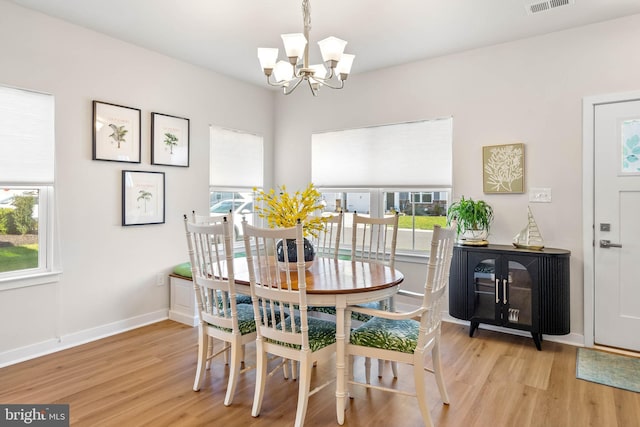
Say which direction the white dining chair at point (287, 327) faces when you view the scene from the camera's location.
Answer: facing away from the viewer and to the right of the viewer

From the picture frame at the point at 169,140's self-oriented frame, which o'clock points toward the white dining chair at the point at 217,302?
The white dining chair is roughly at 1 o'clock from the picture frame.

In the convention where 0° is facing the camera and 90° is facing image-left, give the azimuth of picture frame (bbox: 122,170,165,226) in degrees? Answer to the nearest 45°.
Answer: approximately 315°

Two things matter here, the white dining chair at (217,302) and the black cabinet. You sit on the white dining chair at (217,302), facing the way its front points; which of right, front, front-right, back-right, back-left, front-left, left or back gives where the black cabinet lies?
front-right

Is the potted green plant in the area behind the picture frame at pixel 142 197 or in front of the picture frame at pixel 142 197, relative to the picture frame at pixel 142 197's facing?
in front

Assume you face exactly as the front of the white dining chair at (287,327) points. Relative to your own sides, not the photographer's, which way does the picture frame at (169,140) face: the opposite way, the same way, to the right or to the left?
to the right

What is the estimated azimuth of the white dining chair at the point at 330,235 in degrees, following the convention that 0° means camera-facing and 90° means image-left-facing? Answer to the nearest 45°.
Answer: approximately 45°

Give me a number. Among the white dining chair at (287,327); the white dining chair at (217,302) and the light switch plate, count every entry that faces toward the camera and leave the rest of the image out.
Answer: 1

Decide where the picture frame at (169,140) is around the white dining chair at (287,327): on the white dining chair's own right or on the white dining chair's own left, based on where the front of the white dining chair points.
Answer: on the white dining chair's own left

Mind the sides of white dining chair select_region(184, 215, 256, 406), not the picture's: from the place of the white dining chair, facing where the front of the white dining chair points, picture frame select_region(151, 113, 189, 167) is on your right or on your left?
on your left

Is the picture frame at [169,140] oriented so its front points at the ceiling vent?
yes

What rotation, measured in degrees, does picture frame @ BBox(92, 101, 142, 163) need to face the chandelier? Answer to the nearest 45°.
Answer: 0° — it already faces it

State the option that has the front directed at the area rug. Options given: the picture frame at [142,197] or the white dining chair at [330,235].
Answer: the picture frame

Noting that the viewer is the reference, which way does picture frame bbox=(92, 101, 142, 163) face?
facing the viewer and to the right of the viewer

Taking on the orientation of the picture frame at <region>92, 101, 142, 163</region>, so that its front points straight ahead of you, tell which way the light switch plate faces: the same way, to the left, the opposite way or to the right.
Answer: to the right

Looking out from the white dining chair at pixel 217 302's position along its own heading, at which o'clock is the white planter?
The white planter is roughly at 1 o'clock from the white dining chair.
